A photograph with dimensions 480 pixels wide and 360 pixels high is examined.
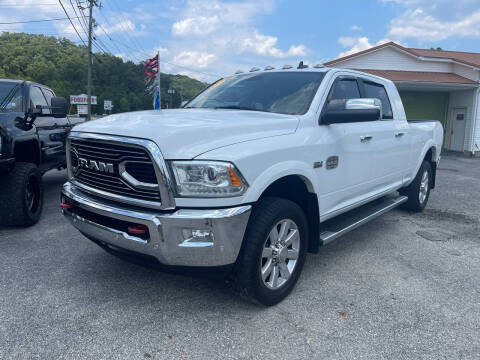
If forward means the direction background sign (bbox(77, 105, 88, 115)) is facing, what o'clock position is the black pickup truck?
The black pickup truck is roughly at 12 o'clock from the background sign.

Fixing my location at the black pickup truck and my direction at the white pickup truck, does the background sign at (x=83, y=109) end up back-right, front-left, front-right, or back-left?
back-left

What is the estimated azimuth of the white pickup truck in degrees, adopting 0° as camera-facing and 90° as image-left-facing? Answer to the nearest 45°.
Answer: approximately 45°

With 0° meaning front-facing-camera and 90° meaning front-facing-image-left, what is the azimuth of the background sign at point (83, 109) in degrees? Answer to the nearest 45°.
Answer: approximately 0°

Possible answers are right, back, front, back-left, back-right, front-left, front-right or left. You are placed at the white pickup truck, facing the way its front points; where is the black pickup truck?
right

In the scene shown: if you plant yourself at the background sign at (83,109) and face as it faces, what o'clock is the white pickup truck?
The white pickup truck is roughly at 12 o'clock from the background sign.

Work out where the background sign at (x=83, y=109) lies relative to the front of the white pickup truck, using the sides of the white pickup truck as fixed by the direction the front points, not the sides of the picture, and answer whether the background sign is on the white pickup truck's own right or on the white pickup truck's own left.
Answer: on the white pickup truck's own right
